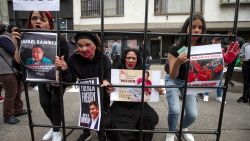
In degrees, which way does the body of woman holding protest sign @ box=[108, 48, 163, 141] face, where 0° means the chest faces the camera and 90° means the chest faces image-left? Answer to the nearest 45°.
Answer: approximately 0°

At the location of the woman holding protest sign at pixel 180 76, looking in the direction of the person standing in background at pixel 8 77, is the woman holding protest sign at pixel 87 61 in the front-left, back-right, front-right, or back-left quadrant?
front-left

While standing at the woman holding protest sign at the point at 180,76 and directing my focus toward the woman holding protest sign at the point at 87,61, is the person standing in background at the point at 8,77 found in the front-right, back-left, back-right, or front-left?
front-right

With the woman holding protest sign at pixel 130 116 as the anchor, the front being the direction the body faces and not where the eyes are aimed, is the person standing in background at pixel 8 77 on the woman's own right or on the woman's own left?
on the woman's own right

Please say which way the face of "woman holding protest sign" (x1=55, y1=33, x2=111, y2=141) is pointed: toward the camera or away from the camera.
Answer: toward the camera

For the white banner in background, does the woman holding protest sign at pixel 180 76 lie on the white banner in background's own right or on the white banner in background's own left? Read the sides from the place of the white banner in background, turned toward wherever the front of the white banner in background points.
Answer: on the white banner in background's own left
